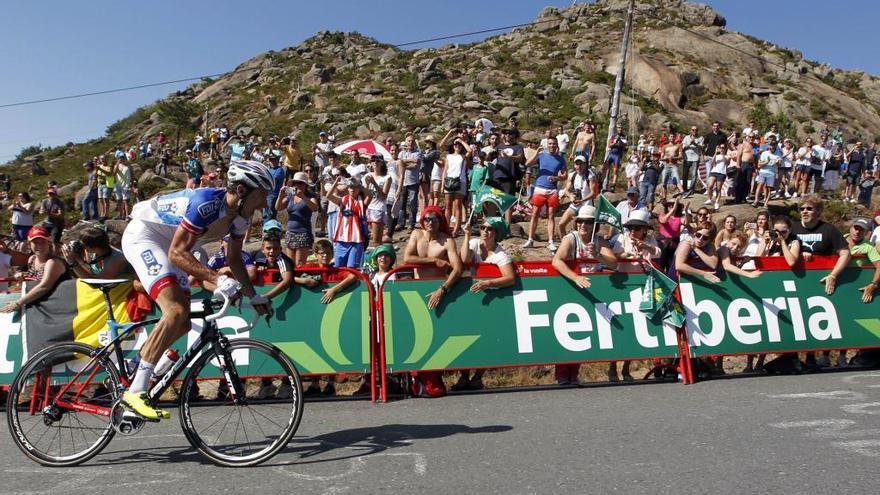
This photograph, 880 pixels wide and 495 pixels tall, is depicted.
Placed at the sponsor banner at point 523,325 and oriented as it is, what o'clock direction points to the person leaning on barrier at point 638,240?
The person leaning on barrier is roughly at 8 o'clock from the sponsor banner.

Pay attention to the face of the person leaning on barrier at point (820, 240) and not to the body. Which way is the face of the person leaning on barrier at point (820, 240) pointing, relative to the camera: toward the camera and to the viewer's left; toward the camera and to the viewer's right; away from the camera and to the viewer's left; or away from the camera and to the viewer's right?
toward the camera and to the viewer's left

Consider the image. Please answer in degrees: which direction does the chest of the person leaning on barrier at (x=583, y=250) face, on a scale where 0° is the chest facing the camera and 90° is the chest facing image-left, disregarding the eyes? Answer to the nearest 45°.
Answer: approximately 0°

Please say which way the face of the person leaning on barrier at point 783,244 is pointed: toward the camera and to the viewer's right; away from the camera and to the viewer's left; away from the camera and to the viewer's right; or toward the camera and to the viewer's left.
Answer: toward the camera and to the viewer's left

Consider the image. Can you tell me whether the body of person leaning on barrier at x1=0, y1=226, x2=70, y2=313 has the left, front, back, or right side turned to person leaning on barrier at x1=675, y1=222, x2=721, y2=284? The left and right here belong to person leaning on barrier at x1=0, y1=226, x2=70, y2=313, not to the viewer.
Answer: left

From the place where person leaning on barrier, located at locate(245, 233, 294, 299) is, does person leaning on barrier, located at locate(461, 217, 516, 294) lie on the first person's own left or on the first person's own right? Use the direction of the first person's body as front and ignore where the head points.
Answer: on the first person's own left

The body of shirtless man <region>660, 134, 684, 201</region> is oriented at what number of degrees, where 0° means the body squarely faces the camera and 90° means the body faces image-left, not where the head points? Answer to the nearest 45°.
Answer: approximately 0°

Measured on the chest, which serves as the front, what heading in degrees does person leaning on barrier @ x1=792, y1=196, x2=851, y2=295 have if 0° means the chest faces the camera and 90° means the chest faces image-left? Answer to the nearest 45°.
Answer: approximately 45°

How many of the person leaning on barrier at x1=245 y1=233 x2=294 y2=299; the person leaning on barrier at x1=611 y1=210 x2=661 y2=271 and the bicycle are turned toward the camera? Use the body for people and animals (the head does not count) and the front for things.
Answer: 2
